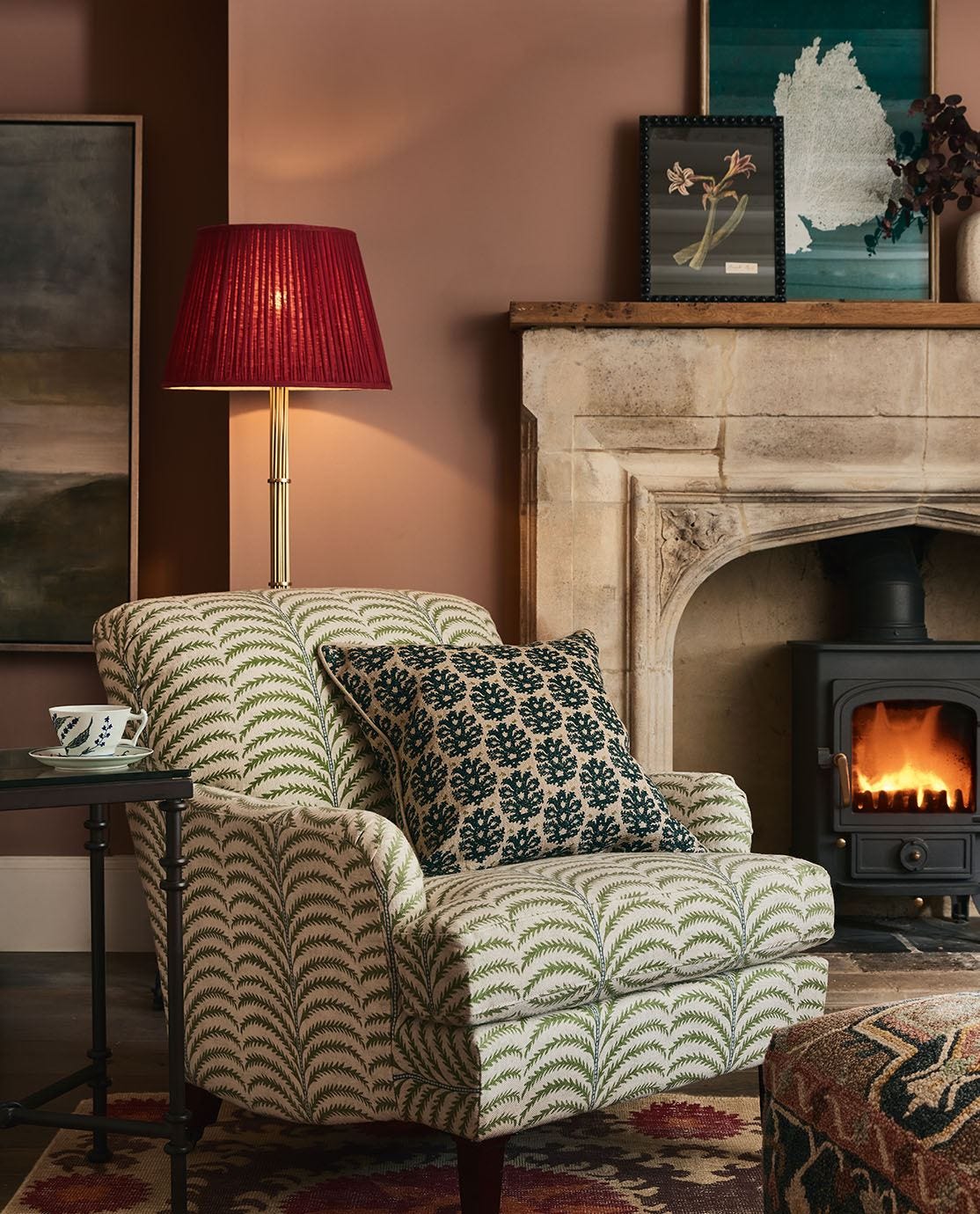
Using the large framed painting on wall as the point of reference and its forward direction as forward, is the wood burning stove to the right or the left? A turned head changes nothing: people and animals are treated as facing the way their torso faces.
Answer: on its left

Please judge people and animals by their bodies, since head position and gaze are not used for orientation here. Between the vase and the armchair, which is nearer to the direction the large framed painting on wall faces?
the armchair

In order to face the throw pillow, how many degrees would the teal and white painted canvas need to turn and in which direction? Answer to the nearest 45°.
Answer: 0° — it already faces it

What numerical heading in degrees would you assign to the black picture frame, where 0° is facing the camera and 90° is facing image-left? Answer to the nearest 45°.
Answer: approximately 0°

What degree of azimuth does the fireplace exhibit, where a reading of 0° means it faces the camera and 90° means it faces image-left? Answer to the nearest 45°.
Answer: approximately 0°
